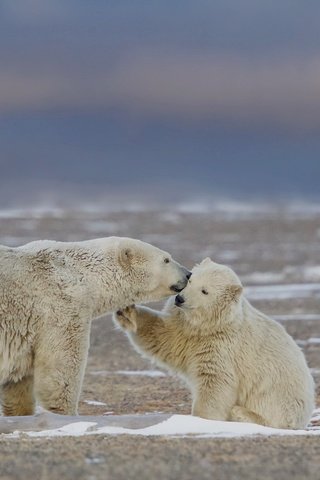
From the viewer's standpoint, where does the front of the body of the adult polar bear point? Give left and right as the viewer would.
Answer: facing to the right of the viewer

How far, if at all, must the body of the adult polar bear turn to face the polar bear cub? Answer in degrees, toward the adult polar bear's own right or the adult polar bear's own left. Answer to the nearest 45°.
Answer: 0° — it already faces it
